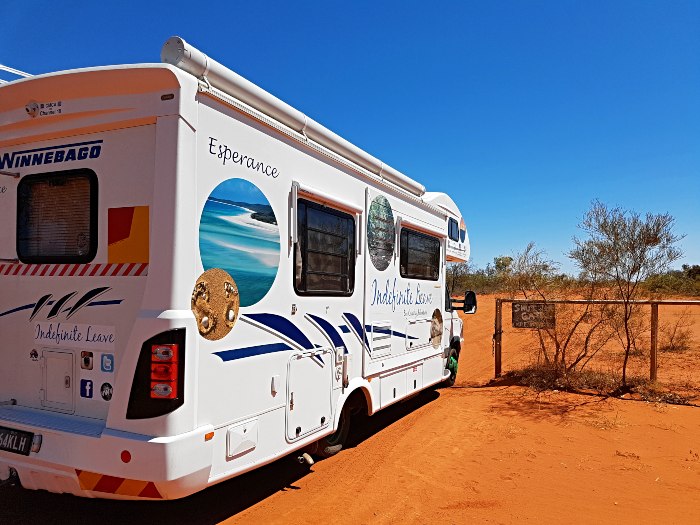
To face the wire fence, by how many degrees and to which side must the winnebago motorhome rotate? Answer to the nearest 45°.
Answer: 0° — it already faces it

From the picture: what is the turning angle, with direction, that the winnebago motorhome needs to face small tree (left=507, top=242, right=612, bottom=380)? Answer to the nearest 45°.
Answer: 0° — it already faces it

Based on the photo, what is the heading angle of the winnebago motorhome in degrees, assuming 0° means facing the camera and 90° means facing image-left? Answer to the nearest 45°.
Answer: approximately 225°
